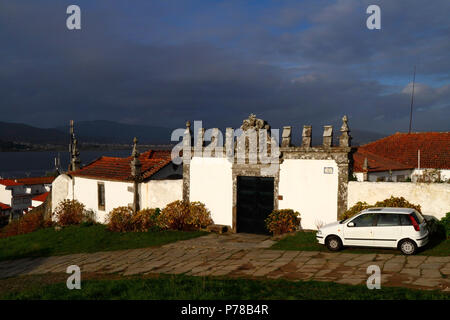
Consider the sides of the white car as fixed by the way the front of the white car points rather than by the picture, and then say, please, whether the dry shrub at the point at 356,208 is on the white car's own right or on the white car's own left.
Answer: on the white car's own right

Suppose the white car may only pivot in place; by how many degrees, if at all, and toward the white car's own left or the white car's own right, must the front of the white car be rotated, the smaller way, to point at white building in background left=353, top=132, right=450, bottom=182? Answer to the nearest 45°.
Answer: approximately 90° to the white car's own right

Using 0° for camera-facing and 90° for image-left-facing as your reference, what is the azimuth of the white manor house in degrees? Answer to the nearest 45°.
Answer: approximately 0°

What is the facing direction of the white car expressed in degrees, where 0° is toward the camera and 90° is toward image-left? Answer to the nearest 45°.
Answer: approximately 90°

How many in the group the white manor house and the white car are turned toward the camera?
1

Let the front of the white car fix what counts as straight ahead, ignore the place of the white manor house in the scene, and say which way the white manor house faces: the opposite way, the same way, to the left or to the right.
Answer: to the left

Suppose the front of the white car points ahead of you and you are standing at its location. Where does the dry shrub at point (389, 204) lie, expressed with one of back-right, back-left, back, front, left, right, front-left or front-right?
right

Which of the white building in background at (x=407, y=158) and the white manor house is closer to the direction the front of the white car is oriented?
the white manor house
